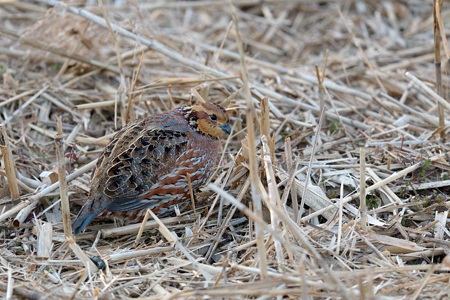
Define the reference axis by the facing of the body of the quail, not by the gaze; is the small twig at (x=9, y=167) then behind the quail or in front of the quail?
behind

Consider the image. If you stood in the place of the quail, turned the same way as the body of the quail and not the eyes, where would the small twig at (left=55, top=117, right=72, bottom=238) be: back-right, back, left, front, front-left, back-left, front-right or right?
back-right

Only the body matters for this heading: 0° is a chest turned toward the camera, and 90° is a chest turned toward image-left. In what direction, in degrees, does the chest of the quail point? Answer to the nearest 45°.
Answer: approximately 270°

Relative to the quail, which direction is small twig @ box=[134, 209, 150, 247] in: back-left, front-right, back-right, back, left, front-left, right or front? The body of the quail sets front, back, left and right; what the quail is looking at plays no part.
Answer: right
